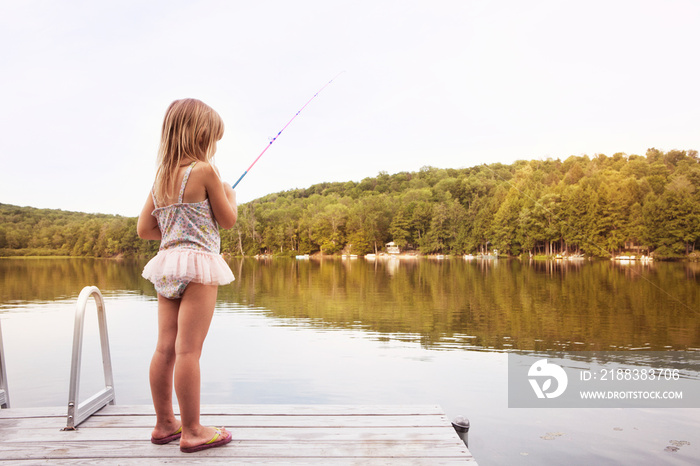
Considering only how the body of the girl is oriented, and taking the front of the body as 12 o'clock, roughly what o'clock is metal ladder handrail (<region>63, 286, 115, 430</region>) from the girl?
The metal ladder handrail is roughly at 9 o'clock from the girl.

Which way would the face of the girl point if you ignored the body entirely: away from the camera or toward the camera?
away from the camera

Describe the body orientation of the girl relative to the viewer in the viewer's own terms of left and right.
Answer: facing away from the viewer and to the right of the viewer
